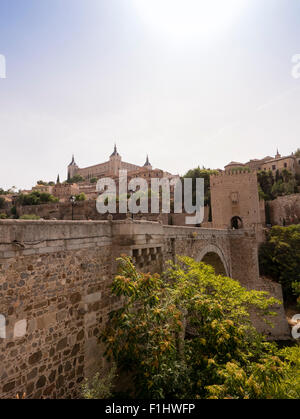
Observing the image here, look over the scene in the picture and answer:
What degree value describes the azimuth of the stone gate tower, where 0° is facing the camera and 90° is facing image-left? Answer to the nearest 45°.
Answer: approximately 0°

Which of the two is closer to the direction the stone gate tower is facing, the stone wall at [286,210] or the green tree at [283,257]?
the green tree

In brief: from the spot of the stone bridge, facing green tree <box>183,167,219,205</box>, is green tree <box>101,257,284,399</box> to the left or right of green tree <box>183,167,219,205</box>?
right

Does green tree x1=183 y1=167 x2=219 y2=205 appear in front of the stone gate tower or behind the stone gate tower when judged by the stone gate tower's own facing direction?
behind

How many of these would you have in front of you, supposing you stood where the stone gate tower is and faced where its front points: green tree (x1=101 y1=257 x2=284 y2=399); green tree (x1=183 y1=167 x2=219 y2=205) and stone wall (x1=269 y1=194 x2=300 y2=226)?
1

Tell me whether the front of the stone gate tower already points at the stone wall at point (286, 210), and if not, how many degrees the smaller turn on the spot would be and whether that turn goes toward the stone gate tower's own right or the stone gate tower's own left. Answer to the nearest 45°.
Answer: approximately 135° to the stone gate tower's own left

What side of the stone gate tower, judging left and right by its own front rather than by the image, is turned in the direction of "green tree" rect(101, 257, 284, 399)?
front
